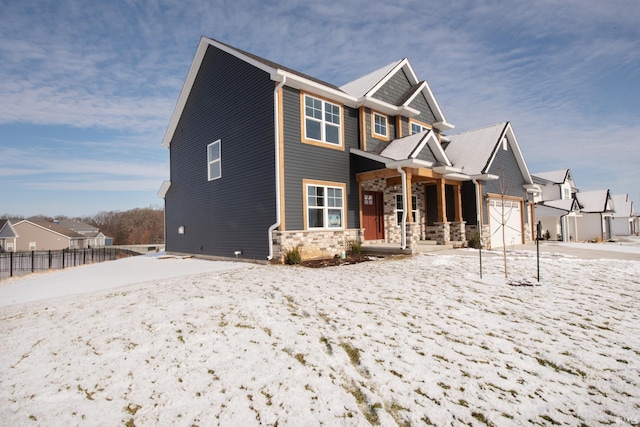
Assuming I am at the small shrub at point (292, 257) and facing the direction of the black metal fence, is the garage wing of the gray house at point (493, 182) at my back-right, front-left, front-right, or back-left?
back-right

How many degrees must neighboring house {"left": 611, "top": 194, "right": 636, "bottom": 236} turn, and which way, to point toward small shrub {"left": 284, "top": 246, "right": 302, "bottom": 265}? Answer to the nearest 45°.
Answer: approximately 90° to its right

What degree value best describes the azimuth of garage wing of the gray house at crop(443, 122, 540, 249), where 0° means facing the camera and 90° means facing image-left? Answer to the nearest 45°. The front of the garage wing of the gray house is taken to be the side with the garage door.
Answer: approximately 315°

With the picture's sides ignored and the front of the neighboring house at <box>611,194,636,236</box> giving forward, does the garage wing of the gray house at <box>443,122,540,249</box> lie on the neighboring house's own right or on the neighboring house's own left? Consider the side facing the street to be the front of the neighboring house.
on the neighboring house's own right

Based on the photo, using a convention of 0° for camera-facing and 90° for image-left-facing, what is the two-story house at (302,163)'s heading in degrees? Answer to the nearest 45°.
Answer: approximately 315°

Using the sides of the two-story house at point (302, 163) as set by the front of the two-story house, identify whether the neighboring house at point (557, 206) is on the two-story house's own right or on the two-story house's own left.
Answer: on the two-story house's own left
